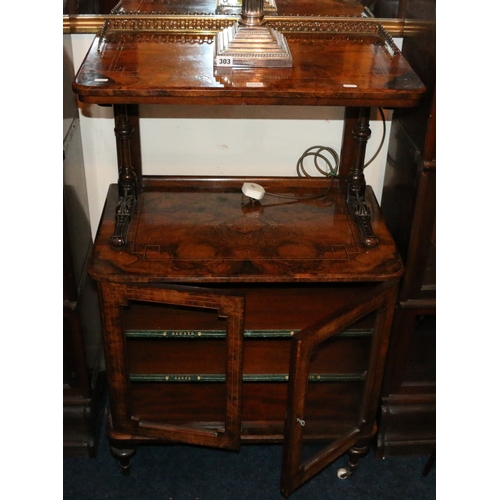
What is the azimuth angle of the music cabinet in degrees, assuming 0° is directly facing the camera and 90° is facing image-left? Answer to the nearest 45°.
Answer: approximately 0°
